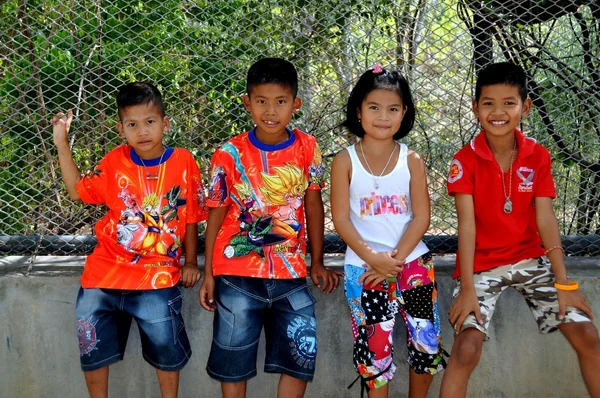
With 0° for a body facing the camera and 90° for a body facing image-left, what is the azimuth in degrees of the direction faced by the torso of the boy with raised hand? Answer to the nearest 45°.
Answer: approximately 0°

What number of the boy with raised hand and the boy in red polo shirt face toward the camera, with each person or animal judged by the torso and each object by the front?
2

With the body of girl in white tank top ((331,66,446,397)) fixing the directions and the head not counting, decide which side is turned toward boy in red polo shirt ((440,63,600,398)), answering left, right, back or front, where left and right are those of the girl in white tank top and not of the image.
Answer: left

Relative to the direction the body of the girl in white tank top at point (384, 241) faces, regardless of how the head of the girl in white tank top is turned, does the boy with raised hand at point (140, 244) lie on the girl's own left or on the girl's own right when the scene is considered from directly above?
on the girl's own right
